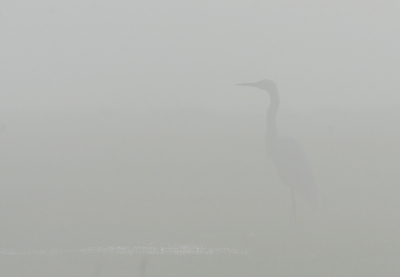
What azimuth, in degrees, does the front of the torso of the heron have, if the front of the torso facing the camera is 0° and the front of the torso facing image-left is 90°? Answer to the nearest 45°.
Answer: approximately 90°
